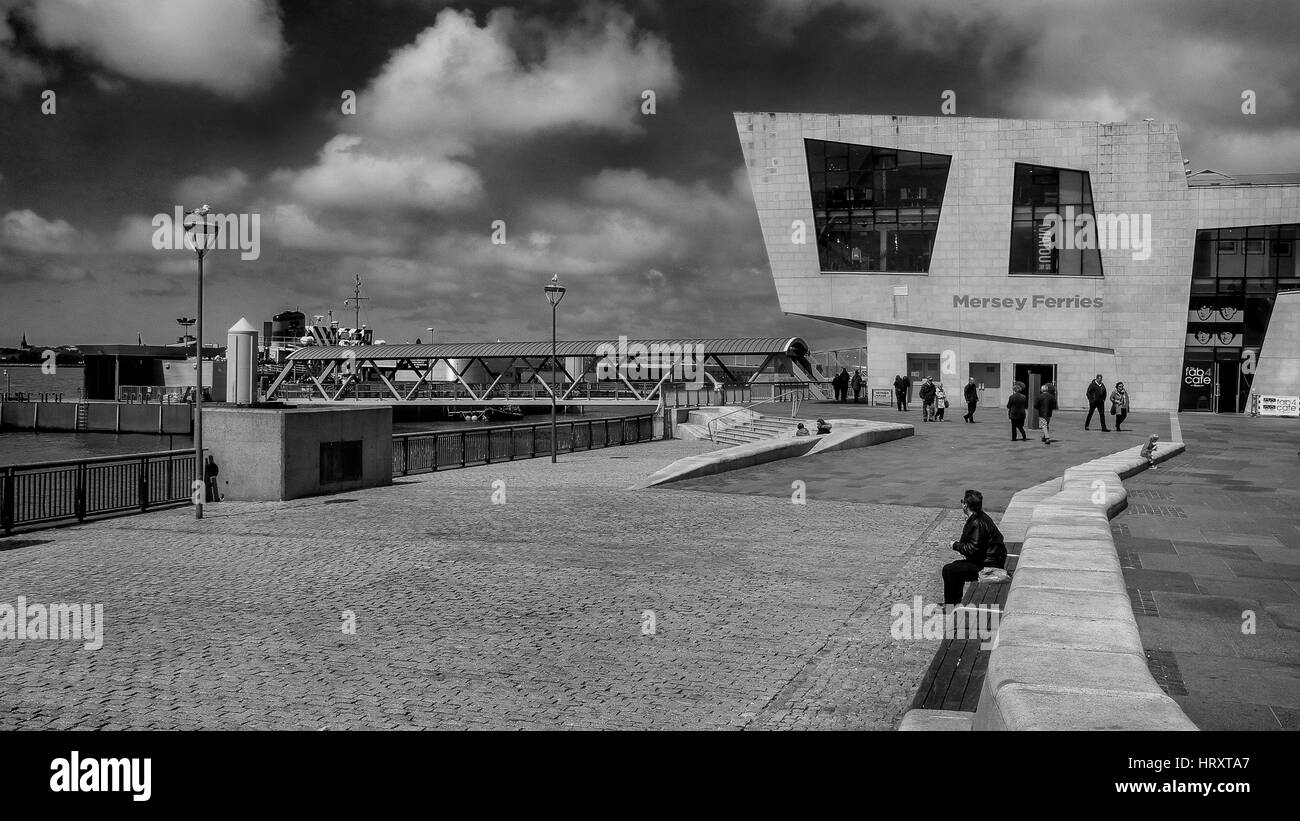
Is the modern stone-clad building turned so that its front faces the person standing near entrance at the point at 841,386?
no

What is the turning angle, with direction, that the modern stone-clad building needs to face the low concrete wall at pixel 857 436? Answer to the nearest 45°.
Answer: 0° — it already faces it

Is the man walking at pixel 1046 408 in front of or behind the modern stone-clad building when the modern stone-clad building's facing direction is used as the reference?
in front

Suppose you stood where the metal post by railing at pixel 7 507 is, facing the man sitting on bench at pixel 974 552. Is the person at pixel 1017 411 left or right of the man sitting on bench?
left

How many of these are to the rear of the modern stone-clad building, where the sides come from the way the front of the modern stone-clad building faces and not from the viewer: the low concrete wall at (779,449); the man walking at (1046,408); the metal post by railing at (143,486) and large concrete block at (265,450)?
0

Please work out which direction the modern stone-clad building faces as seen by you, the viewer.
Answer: facing the viewer

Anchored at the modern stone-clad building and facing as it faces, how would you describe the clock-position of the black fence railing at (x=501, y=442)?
The black fence railing is roughly at 1 o'clock from the modern stone-clad building.

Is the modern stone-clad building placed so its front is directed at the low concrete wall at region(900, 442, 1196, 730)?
yes

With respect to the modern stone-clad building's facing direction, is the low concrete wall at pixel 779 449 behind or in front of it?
in front

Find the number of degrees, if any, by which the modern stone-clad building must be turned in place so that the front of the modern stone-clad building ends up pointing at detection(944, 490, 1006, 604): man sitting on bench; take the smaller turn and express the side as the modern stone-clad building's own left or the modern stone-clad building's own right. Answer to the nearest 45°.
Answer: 0° — it already faces them

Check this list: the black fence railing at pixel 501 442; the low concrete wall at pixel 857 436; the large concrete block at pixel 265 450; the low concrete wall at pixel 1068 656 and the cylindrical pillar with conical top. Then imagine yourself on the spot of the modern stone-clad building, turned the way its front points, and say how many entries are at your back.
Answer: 0

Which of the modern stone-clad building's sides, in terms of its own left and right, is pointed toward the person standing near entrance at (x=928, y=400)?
front

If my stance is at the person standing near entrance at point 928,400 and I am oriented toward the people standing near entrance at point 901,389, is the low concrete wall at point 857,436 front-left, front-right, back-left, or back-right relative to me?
back-left

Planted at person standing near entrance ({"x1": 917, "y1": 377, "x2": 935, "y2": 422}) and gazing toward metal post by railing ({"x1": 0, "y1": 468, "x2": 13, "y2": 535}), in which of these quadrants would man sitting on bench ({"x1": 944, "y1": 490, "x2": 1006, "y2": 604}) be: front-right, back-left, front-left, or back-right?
front-left

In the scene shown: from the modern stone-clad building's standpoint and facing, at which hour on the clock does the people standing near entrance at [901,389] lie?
The people standing near entrance is roughly at 1 o'clock from the modern stone-clad building.

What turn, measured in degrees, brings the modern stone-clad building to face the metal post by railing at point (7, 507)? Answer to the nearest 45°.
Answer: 0° — it already faces it

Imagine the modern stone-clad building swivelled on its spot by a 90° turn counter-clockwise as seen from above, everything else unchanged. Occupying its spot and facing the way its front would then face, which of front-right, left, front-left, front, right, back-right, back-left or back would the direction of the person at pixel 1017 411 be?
right
